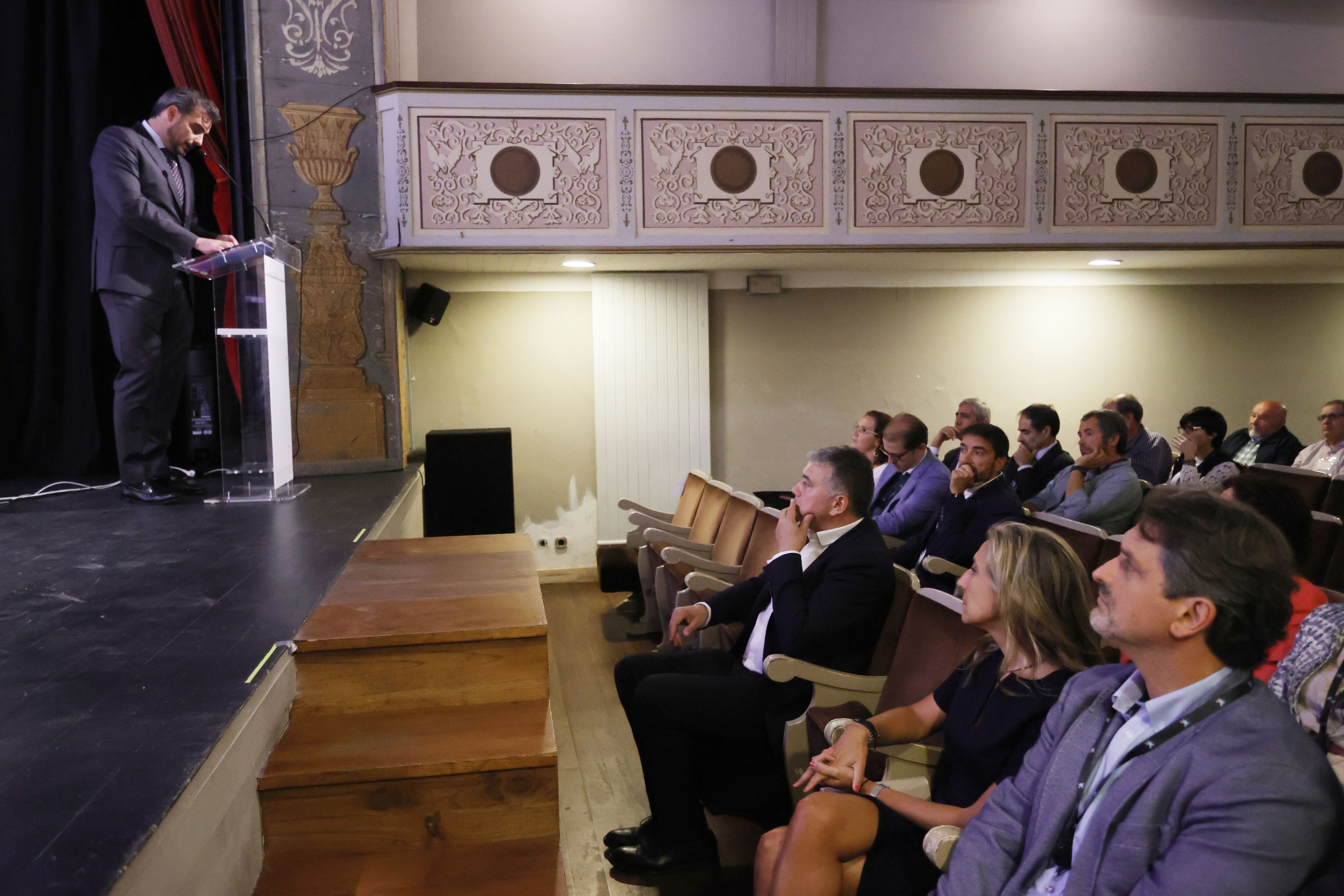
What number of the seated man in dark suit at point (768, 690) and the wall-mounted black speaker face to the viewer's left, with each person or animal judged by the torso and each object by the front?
1

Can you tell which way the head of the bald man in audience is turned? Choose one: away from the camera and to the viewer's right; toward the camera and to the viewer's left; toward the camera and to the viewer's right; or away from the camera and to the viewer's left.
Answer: toward the camera and to the viewer's left

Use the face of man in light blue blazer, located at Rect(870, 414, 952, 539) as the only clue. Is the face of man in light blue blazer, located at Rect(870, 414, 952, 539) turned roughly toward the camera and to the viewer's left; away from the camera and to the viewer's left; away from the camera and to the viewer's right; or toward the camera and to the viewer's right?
toward the camera and to the viewer's left

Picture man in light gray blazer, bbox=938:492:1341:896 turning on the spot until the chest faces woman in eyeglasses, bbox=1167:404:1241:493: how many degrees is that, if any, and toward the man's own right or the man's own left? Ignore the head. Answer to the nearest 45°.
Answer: approximately 135° to the man's own right

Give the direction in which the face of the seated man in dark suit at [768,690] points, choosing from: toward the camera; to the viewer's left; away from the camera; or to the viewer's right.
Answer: to the viewer's left

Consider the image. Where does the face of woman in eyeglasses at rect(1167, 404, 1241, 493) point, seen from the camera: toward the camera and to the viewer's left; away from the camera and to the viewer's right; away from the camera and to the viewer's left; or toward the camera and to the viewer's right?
toward the camera and to the viewer's left

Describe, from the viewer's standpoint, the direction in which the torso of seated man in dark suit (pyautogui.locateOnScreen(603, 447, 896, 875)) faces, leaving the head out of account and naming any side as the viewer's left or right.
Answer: facing to the left of the viewer

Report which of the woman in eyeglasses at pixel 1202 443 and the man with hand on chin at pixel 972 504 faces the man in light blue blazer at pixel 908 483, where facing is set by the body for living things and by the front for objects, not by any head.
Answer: the woman in eyeglasses

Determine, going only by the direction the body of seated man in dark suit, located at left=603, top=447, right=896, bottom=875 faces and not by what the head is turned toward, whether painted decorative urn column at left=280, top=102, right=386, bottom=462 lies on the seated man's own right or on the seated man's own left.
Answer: on the seated man's own right

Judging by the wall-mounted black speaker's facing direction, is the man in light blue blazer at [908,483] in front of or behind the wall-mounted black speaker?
in front

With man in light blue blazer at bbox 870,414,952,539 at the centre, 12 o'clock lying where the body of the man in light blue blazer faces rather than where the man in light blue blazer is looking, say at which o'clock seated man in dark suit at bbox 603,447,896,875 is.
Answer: The seated man in dark suit is roughly at 11 o'clock from the man in light blue blazer.

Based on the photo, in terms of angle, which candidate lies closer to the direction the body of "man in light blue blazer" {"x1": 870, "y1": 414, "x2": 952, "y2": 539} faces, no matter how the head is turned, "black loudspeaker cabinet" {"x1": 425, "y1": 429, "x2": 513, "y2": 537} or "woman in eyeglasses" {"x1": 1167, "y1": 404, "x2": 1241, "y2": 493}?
the black loudspeaker cabinet
